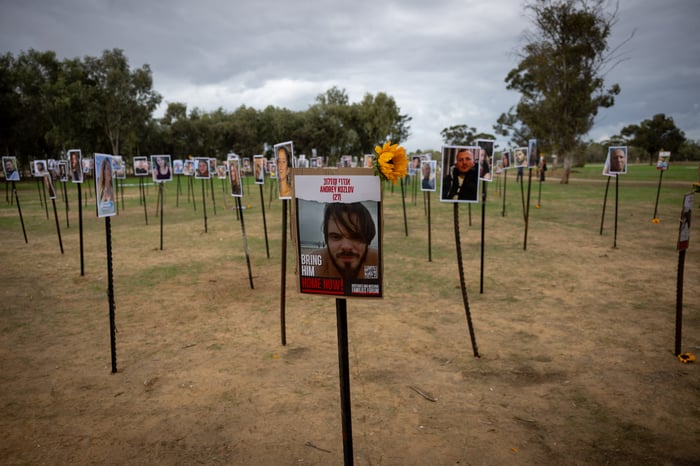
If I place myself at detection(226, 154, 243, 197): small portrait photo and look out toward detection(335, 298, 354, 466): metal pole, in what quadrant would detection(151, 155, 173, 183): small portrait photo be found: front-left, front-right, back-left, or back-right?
back-right

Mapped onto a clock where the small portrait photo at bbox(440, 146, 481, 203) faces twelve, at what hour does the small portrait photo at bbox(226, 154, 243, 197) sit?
the small portrait photo at bbox(226, 154, 243, 197) is roughly at 4 o'clock from the small portrait photo at bbox(440, 146, 481, 203).

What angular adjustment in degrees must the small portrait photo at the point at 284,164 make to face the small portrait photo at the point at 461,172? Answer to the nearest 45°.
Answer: approximately 135° to its left

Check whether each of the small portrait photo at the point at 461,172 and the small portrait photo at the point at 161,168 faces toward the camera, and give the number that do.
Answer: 2

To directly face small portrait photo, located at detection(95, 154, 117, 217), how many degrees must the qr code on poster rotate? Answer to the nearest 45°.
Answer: approximately 135° to its right

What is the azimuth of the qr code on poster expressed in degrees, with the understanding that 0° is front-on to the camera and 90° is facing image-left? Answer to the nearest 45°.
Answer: approximately 0°
